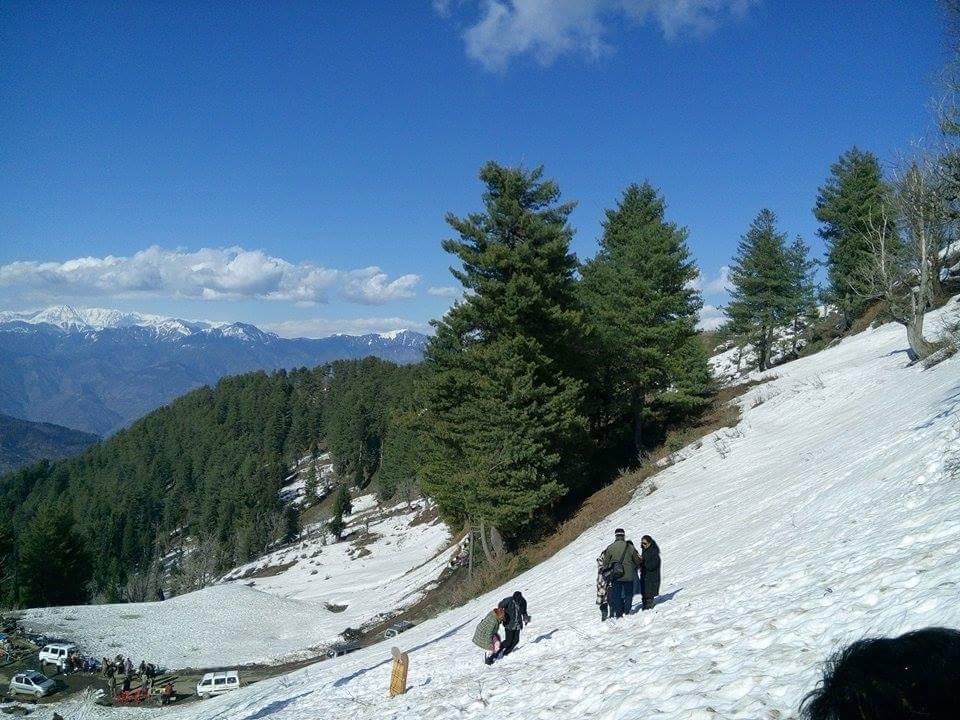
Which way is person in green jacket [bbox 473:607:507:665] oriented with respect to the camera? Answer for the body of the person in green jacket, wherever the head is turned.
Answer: to the viewer's right

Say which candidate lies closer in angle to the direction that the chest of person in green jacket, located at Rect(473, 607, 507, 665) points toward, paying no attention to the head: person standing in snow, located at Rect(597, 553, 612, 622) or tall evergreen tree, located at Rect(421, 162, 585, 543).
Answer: the person standing in snow

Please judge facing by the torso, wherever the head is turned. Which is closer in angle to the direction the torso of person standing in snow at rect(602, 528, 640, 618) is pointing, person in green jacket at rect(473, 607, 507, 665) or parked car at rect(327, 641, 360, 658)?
the parked car

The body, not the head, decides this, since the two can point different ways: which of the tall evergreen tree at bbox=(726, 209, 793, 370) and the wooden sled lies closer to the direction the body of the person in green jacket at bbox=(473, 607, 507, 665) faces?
the tall evergreen tree

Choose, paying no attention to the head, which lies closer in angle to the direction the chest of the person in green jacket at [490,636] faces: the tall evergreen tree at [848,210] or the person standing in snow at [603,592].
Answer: the person standing in snow

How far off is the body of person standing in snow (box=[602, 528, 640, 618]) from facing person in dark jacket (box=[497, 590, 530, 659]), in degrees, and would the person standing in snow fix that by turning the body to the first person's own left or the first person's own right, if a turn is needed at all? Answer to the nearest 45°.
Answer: approximately 90° to the first person's own left

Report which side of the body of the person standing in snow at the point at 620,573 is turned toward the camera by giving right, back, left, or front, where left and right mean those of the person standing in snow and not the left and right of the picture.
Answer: back

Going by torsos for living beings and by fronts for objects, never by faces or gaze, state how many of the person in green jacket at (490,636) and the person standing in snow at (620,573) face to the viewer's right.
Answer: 1

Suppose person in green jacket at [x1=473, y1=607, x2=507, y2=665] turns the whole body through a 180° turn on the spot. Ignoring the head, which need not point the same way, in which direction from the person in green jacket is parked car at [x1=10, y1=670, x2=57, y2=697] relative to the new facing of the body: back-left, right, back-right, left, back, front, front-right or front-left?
front-right

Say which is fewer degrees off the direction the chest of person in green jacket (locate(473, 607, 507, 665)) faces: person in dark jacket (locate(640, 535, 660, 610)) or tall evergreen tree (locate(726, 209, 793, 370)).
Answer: the person in dark jacket

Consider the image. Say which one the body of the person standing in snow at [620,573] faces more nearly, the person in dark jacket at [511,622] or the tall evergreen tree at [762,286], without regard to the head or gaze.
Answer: the tall evergreen tree

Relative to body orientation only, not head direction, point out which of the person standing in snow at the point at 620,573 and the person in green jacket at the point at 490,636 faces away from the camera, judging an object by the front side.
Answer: the person standing in snow

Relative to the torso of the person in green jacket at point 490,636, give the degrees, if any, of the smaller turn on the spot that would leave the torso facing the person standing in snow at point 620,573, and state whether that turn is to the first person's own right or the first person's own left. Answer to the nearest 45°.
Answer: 0° — they already face them
